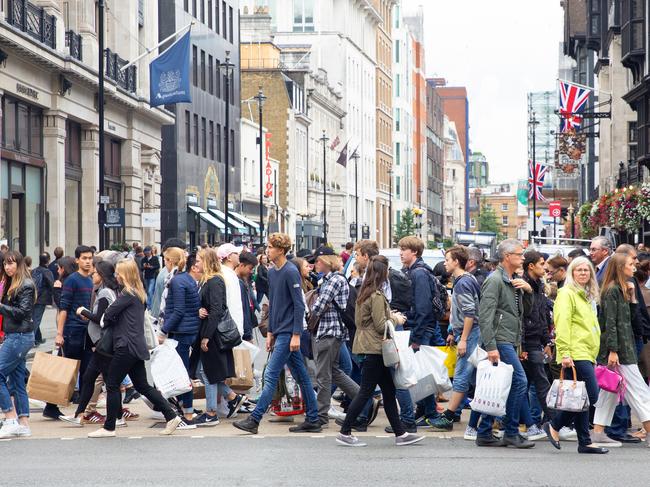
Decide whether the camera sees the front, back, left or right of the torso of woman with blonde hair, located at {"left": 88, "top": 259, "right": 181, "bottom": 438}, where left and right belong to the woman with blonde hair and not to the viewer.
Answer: left

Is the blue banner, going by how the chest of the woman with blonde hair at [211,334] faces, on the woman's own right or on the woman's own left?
on the woman's own right

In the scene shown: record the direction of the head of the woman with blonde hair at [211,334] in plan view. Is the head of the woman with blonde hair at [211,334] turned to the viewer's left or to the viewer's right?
to the viewer's left
